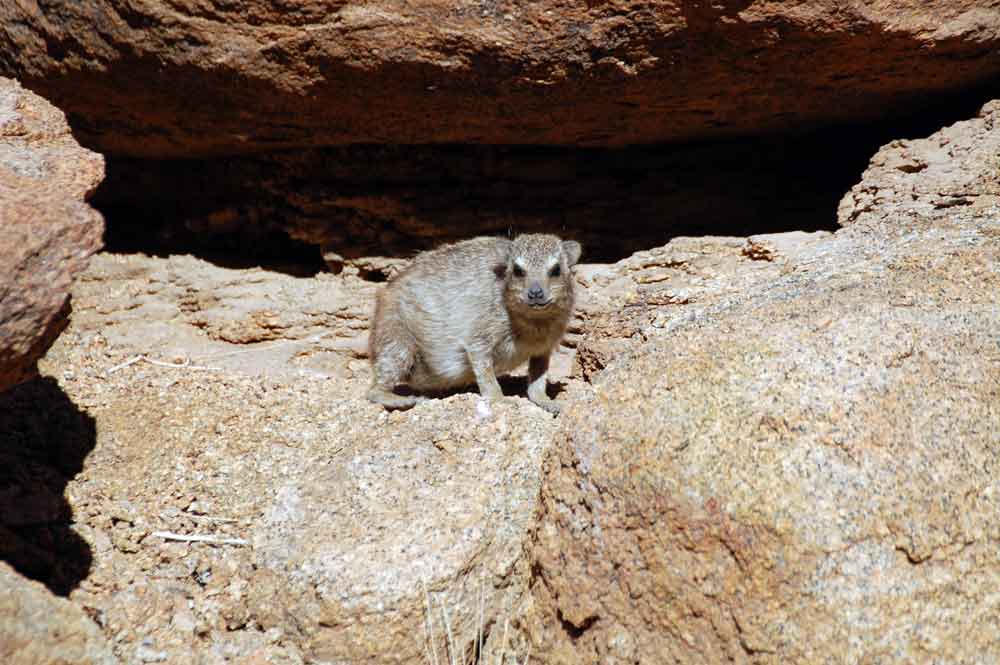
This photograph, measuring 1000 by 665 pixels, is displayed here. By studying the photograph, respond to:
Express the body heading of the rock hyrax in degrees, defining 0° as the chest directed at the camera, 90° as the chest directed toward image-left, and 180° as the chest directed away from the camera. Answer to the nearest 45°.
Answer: approximately 315°

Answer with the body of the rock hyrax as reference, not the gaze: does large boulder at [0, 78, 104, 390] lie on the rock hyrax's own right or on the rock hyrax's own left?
on the rock hyrax's own right

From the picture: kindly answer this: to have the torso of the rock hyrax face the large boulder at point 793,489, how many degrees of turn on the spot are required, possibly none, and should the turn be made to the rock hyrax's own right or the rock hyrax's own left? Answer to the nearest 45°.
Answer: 0° — it already faces it

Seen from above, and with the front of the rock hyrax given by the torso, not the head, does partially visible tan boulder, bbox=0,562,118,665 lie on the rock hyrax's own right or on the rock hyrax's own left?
on the rock hyrax's own right

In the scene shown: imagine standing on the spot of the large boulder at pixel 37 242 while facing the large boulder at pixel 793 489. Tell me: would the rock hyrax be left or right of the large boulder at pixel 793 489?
left

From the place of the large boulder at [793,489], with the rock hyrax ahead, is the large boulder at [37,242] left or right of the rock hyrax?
left
